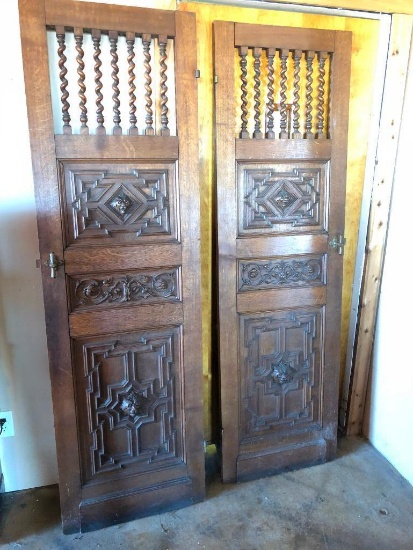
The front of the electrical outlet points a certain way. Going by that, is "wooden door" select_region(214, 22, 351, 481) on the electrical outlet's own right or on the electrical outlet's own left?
on the electrical outlet's own left

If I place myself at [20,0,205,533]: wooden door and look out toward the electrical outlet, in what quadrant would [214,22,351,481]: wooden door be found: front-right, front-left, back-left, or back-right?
back-right

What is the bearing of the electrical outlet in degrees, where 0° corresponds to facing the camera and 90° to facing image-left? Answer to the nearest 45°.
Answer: approximately 0°

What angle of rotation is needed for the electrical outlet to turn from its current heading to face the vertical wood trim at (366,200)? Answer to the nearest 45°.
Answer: approximately 90° to its left

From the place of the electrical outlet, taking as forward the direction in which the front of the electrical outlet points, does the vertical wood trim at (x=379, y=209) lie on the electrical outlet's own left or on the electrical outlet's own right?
on the electrical outlet's own left
